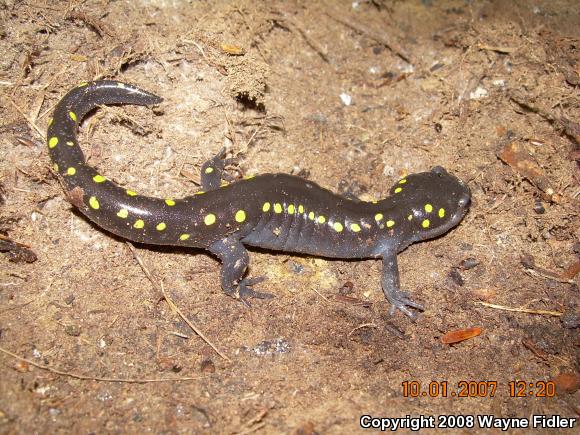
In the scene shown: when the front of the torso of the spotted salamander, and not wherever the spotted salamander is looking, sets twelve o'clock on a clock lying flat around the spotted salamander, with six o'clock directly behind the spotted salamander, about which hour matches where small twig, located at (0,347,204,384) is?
The small twig is roughly at 4 o'clock from the spotted salamander.

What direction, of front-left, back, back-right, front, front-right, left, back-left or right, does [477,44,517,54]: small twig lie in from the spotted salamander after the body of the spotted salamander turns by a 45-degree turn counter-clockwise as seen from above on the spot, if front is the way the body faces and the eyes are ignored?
front

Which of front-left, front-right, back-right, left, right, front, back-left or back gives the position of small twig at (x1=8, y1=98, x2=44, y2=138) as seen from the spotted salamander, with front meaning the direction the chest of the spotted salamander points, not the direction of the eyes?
back

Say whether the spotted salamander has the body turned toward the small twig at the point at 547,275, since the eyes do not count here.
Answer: yes

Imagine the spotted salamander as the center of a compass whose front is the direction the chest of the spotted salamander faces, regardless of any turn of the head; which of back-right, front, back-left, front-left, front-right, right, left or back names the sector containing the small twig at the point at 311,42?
left

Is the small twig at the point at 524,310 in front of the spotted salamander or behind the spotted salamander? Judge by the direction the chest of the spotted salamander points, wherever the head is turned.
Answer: in front

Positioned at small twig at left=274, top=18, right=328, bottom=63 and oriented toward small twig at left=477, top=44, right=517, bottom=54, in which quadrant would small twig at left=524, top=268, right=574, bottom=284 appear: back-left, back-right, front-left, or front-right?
front-right

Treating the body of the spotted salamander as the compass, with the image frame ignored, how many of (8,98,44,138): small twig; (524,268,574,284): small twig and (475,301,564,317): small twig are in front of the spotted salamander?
2

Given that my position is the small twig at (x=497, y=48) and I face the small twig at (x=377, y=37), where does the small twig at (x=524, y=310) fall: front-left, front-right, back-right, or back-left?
back-left

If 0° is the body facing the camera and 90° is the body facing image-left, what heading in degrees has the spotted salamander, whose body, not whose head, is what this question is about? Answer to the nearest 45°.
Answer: approximately 270°

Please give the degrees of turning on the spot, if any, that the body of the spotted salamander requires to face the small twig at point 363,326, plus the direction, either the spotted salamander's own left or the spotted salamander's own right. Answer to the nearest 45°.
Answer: approximately 45° to the spotted salamander's own right

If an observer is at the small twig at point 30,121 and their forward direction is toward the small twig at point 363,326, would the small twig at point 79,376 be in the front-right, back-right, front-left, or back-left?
front-right
